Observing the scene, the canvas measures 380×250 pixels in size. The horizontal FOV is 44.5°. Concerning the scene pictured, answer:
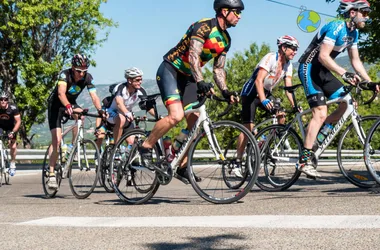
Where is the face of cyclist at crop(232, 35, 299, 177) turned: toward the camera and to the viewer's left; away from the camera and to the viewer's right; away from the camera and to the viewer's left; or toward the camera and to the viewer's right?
toward the camera and to the viewer's right

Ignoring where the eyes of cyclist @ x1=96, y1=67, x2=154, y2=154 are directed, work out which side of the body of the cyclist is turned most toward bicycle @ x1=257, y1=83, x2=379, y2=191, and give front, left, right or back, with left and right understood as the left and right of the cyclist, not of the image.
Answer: front

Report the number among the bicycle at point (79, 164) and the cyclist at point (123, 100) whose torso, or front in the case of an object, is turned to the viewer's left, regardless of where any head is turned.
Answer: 0

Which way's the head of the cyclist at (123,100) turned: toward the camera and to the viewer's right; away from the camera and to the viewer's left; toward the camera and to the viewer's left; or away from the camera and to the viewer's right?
toward the camera and to the viewer's right

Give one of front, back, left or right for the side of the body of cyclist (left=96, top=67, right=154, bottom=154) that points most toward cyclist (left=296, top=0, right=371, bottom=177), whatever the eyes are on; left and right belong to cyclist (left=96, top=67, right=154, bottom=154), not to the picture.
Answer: front

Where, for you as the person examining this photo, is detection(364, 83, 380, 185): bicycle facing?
facing to the right of the viewer

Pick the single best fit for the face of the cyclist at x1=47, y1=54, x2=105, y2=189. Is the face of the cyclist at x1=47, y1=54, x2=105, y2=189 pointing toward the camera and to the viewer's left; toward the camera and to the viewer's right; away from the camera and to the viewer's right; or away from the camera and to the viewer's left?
toward the camera and to the viewer's right

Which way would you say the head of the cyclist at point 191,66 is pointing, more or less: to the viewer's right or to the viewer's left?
to the viewer's right

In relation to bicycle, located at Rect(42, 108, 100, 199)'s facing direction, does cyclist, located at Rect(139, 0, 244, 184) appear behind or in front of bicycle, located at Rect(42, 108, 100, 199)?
in front

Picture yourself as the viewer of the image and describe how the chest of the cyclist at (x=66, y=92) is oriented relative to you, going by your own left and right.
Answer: facing the viewer and to the right of the viewer

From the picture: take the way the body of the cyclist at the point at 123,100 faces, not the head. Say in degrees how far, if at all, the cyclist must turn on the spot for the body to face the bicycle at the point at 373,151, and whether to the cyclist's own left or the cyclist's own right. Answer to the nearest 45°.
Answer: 0° — they already face it

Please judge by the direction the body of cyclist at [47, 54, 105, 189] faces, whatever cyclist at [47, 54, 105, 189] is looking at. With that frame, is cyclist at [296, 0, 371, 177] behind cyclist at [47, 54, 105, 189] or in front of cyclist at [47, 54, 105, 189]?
in front
